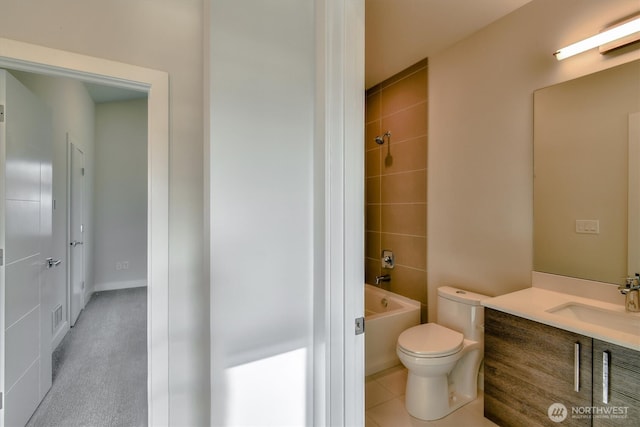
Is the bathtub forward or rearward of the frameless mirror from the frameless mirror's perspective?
forward

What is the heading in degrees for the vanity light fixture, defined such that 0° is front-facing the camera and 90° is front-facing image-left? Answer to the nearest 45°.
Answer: approximately 45°

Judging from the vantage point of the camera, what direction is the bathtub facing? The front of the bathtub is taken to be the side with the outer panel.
facing the viewer and to the right of the viewer

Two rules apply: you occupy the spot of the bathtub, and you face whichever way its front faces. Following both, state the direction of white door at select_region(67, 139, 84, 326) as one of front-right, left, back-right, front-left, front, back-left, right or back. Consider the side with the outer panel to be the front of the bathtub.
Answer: back-right

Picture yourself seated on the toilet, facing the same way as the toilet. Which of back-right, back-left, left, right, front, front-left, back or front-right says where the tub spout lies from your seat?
right

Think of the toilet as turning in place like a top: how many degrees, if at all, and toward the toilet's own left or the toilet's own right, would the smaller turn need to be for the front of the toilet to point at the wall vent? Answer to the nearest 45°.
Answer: approximately 45° to the toilet's own right

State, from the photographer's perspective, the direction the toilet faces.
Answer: facing the viewer and to the left of the viewer

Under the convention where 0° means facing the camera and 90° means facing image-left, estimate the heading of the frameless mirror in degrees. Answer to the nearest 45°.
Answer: approximately 45°

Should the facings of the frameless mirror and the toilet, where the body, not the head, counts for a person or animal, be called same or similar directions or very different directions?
same or similar directions

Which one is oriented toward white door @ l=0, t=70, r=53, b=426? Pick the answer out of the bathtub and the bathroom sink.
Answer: the bathroom sink

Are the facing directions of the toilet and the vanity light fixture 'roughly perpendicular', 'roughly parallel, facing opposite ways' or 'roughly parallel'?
roughly parallel
